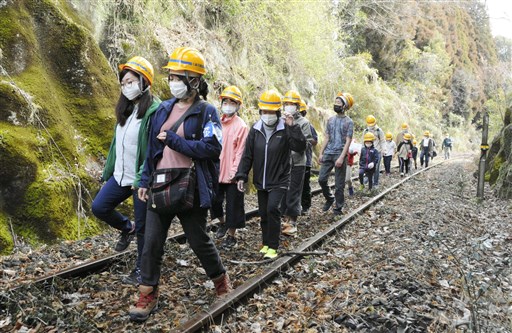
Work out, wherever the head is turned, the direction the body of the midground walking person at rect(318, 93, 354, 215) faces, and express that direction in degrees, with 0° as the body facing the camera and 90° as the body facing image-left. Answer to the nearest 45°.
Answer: approximately 45°

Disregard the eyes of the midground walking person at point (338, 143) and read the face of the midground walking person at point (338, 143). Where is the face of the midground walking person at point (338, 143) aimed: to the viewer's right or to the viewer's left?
to the viewer's left

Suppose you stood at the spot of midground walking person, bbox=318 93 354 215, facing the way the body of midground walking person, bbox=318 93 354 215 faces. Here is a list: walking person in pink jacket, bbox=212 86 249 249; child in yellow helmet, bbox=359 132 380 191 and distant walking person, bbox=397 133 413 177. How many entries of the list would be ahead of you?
1

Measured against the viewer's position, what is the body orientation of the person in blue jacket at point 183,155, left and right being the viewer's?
facing the viewer and to the left of the viewer

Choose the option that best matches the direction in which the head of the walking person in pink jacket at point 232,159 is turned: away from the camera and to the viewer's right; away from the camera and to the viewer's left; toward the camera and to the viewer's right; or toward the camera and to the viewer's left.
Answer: toward the camera and to the viewer's left

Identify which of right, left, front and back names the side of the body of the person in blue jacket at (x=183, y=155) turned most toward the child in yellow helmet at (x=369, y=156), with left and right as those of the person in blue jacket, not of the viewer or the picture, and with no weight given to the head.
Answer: back

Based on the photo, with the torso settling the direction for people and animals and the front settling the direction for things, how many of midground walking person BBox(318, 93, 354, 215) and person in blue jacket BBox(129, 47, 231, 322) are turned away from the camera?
0

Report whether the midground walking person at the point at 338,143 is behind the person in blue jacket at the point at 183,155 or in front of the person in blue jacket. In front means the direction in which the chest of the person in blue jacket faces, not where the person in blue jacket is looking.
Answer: behind

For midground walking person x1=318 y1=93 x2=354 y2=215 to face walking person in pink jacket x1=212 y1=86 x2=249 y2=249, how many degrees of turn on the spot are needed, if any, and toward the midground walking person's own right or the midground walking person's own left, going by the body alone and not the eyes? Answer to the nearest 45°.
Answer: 0° — they already face them

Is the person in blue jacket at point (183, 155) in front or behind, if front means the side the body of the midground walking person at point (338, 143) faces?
in front
